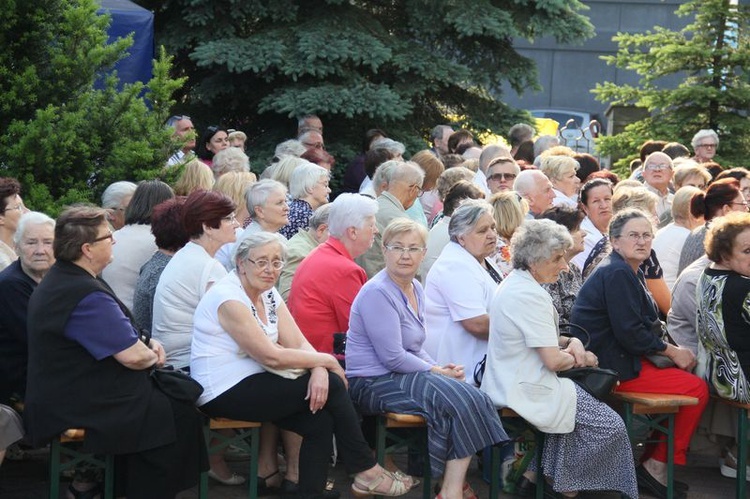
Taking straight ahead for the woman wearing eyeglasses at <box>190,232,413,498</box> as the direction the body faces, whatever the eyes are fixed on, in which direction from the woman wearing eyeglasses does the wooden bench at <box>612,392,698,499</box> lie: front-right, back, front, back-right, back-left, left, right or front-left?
front-left

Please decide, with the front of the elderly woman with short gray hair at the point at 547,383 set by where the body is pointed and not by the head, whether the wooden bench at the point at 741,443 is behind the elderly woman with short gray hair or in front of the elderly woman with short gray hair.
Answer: in front

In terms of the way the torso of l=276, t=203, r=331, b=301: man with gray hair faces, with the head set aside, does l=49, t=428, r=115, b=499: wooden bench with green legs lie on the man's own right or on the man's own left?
on the man's own right

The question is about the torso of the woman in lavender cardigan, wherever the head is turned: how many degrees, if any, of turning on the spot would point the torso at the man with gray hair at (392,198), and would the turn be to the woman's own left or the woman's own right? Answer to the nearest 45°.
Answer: approximately 135° to the woman's own left
